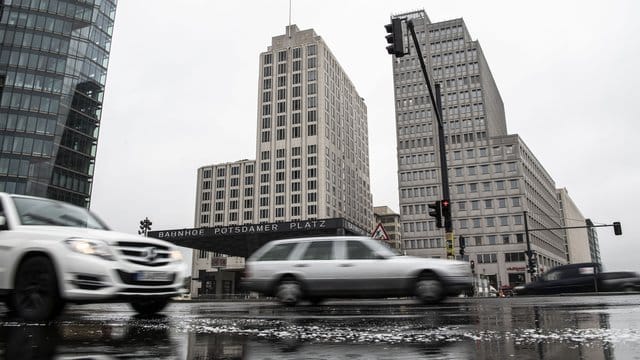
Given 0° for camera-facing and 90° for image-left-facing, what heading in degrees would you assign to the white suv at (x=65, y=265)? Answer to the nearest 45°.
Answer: approximately 315°

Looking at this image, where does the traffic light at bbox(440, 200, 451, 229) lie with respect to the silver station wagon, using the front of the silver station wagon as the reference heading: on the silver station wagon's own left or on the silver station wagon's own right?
on the silver station wagon's own left

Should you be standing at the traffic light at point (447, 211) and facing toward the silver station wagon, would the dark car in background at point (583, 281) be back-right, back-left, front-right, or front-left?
back-left

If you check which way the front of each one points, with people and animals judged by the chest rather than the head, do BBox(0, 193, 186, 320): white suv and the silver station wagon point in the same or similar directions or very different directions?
same or similar directions

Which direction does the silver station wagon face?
to the viewer's right
